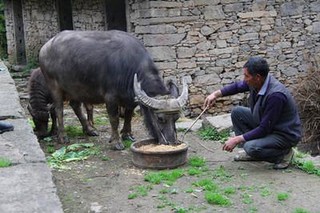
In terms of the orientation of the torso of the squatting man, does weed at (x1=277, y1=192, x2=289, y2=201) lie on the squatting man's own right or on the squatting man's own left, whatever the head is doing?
on the squatting man's own left

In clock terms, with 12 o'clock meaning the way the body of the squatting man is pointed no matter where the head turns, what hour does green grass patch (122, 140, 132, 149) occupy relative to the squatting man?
The green grass patch is roughly at 1 o'clock from the squatting man.

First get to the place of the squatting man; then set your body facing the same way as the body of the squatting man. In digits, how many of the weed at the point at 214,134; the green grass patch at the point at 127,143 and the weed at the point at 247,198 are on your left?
1

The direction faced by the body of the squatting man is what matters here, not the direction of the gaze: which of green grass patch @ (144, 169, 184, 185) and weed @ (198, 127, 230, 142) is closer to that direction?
the green grass patch

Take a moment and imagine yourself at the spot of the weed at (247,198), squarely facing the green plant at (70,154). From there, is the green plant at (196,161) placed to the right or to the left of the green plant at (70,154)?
right

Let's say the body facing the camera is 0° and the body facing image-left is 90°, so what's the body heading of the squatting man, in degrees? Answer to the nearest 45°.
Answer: approximately 90°

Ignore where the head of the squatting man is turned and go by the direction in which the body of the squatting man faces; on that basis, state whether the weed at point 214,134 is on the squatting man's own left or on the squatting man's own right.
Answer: on the squatting man's own right

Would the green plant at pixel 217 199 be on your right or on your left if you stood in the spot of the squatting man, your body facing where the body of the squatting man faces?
on your left

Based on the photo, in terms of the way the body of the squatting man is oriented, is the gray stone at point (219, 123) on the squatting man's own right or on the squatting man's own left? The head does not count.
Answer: on the squatting man's own right

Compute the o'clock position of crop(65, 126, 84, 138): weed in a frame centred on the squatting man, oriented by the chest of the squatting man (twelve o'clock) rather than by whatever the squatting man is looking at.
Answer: The weed is roughly at 1 o'clock from the squatting man.

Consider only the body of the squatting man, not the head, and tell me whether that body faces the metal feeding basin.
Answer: yes
